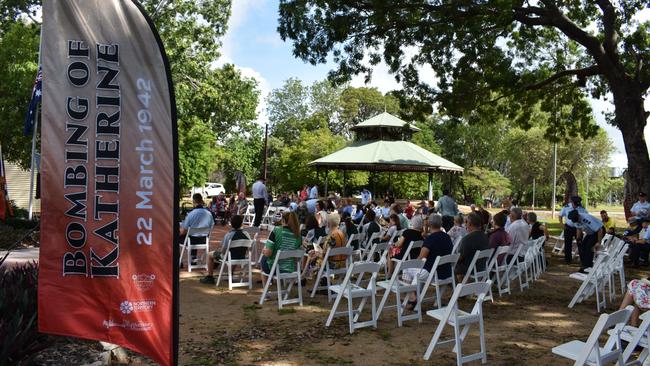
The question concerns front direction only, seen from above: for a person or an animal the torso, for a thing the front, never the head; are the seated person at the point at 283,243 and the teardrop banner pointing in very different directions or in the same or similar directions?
very different directions

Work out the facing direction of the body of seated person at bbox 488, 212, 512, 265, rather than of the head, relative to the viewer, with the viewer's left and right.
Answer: facing away from the viewer and to the left of the viewer

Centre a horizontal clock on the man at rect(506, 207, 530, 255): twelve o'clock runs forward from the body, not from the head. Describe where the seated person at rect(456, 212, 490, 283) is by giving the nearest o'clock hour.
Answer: The seated person is roughly at 8 o'clock from the man.

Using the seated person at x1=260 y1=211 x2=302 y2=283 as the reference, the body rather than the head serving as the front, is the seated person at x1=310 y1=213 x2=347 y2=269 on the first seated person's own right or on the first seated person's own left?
on the first seated person's own right

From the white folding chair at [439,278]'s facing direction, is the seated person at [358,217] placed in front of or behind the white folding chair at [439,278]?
in front

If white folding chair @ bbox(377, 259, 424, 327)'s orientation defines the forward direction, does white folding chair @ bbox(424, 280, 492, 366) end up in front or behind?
behind

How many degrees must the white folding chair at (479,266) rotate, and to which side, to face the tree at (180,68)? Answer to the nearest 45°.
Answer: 0° — it already faces it

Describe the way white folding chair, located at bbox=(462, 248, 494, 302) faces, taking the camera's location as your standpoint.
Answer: facing away from the viewer and to the left of the viewer

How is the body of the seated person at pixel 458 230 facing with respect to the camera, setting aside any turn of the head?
away from the camera

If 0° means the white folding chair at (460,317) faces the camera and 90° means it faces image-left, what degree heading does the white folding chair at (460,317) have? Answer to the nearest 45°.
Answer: approximately 135°

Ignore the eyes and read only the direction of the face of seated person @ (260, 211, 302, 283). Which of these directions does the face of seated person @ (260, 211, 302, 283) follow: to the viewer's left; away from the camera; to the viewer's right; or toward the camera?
away from the camera

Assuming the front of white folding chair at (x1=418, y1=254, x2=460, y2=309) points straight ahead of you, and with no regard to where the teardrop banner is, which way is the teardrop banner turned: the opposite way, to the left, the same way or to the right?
the opposite way

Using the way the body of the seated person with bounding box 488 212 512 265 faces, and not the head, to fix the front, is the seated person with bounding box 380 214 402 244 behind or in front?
in front

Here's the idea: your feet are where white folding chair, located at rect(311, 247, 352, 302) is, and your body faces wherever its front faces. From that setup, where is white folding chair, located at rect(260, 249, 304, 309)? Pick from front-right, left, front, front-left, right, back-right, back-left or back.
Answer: left

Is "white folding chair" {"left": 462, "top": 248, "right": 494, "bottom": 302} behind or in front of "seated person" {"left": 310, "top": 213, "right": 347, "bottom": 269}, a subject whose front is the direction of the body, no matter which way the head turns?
behind

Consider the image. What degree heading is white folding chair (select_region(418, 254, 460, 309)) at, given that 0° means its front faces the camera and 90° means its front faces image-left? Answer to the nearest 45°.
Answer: approximately 135°

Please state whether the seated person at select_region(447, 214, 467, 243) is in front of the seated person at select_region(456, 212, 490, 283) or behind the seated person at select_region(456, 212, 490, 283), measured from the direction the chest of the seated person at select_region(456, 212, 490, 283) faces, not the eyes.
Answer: in front
